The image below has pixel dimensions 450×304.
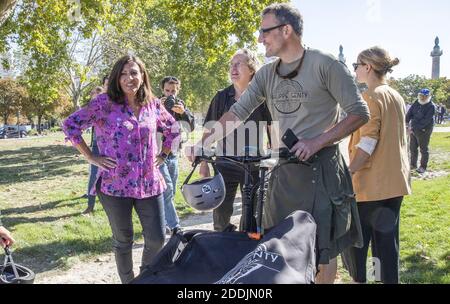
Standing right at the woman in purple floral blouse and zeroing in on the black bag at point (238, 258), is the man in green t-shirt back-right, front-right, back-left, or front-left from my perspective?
front-left

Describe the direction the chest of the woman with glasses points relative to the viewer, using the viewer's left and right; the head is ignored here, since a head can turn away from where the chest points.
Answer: facing away from the viewer and to the left of the viewer

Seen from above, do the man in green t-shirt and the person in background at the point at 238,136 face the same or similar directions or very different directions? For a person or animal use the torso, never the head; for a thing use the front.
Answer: same or similar directions

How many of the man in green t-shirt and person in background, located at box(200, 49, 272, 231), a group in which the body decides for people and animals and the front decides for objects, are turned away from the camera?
0

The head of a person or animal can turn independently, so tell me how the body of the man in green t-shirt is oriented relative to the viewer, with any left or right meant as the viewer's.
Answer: facing the viewer and to the left of the viewer

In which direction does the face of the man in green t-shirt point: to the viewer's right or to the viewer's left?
to the viewer's left

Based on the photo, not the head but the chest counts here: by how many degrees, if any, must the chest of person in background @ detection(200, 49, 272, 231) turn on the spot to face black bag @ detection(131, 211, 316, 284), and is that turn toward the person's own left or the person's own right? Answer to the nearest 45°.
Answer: approximately 45° to the person's own left

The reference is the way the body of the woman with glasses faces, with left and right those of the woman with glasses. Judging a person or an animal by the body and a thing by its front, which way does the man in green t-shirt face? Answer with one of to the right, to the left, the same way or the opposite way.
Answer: to the left

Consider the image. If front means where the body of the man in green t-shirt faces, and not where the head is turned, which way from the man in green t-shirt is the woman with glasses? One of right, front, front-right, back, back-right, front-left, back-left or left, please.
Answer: back

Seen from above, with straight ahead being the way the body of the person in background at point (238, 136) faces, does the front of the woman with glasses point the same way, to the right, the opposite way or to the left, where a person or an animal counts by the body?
to the right

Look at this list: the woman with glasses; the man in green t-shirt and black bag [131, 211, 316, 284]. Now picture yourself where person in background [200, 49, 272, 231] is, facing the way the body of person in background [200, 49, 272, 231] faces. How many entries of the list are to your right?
0

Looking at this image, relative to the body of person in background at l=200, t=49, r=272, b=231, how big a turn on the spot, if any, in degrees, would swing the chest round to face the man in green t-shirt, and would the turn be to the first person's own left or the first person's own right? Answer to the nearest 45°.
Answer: approximately 45° to the first person's own left

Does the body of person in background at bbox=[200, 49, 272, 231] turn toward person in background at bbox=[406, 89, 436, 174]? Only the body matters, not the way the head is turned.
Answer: no

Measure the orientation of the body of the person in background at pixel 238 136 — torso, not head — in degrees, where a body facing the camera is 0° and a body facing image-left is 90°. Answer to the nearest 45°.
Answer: approximately 45°
